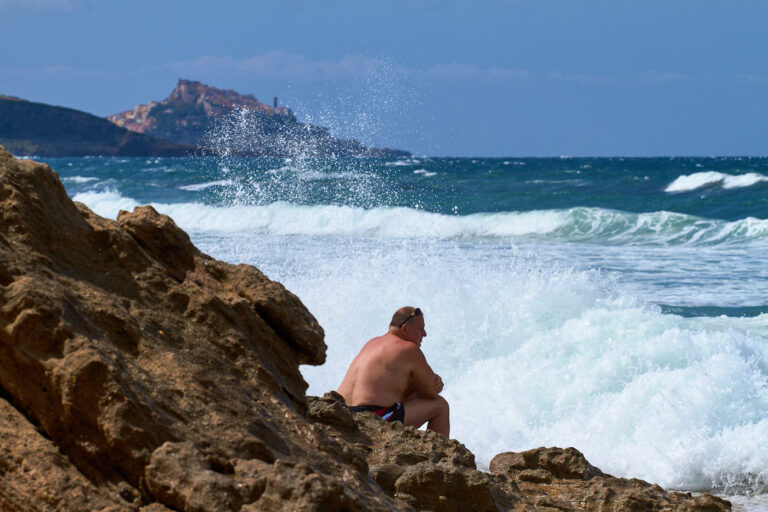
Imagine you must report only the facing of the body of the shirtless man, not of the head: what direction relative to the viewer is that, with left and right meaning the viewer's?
facing away from the viewer and to the right of the viewer

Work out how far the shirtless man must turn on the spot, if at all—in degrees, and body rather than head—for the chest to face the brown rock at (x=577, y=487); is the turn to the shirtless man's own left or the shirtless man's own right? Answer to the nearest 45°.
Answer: approximately 90° to the shirtless man's own right
